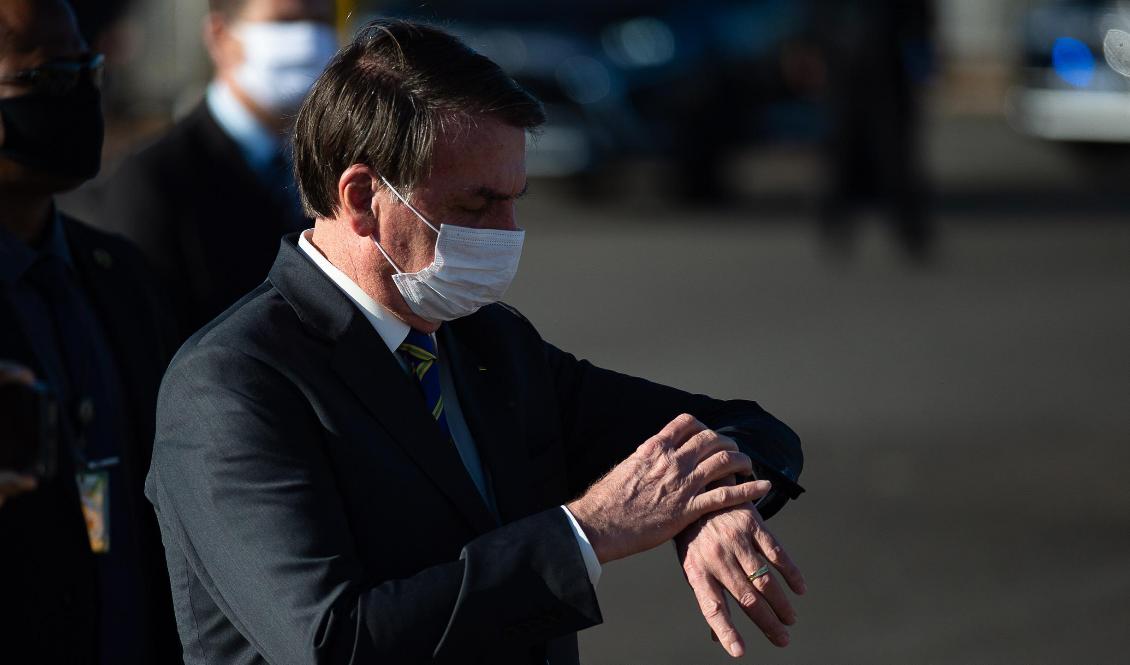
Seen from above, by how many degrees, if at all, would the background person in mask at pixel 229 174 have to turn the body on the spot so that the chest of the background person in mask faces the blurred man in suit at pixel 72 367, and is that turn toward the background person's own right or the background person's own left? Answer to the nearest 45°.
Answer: approximately 45° to the background person's own right

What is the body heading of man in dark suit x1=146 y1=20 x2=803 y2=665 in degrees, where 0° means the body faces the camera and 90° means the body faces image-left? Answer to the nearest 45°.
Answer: approximately 315°

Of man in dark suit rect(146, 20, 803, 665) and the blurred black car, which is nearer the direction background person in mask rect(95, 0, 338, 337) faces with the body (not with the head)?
the man in dark suit

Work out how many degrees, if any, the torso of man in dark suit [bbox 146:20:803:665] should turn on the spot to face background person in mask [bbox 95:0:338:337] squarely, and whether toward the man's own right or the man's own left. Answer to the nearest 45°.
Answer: approximately 135° to the man's own left

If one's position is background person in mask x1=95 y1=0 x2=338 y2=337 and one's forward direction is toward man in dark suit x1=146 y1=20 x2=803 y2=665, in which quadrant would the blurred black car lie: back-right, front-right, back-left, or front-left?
back-left

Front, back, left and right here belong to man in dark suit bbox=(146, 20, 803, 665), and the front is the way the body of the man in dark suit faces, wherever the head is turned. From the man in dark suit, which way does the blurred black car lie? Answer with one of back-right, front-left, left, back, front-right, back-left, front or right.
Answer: back-left

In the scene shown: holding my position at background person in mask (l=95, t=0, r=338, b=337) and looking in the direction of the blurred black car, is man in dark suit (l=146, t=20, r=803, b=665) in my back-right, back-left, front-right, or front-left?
back-right

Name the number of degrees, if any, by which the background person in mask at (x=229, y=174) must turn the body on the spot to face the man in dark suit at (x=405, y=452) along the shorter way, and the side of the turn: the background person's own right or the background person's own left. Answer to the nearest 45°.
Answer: approximately 45° to the background person's own right

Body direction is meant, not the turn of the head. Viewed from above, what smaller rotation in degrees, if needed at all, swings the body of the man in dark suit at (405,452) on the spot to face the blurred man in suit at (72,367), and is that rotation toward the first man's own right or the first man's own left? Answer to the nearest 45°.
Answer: approximately 180°

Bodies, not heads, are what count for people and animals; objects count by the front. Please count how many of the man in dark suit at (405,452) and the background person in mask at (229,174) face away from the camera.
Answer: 0
